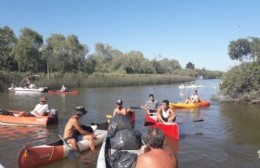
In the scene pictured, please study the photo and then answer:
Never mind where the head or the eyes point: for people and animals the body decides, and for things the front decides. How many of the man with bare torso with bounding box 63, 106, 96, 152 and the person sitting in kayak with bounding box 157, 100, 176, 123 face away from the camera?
0

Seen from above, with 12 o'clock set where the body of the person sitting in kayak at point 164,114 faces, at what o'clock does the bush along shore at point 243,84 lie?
The bush along shore is roughly at 7 o'clock from the person sitting in kayak.

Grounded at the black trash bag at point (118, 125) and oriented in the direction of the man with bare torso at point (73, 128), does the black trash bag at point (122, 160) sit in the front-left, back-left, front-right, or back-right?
back-left

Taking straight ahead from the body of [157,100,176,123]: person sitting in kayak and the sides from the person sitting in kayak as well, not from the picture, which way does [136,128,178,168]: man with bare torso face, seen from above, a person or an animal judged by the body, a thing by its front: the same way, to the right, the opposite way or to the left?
the opposite way

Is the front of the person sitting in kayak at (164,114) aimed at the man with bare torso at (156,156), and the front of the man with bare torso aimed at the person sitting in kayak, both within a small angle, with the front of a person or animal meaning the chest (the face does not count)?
yes

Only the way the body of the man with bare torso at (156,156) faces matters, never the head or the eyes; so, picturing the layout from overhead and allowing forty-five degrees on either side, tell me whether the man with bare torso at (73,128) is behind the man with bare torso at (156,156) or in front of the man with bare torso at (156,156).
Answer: in front

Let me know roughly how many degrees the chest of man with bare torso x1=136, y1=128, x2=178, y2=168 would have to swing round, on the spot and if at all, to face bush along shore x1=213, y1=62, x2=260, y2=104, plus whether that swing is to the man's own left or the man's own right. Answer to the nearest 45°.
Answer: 0° — they already face it

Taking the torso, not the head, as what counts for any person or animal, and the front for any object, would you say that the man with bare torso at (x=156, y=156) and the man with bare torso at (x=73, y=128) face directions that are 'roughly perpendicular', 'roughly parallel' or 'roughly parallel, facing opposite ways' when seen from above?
roughly perpendicular

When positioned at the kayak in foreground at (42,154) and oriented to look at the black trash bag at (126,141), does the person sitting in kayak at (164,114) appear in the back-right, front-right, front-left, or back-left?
front-left

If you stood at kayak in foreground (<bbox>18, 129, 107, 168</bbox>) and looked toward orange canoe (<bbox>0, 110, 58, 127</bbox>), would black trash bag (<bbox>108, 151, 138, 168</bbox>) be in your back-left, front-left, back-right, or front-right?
back-right

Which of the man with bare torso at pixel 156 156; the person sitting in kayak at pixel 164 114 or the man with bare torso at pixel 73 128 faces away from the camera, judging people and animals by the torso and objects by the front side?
the man with bare torso at pixel 156 156

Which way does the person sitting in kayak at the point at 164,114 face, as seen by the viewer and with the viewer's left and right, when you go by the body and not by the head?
facing the viewer

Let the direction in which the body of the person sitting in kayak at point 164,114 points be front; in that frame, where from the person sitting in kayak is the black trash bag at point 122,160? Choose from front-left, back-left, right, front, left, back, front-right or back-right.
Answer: front

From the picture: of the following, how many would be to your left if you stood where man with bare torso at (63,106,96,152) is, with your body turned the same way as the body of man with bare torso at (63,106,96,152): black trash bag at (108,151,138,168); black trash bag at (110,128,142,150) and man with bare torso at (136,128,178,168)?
0

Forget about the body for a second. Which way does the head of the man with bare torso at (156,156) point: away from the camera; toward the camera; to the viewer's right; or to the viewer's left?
away from the camera

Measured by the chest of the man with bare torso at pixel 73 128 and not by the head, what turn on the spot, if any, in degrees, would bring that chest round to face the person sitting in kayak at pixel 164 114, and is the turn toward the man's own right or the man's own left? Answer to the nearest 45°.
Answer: approximately 45° to the man's own left

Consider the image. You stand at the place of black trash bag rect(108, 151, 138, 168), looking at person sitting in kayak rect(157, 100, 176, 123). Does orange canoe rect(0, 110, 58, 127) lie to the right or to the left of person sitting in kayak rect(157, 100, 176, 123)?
left

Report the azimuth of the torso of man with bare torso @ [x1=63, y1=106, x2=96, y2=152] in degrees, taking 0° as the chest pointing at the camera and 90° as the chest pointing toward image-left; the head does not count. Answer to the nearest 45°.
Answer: approximately 270°

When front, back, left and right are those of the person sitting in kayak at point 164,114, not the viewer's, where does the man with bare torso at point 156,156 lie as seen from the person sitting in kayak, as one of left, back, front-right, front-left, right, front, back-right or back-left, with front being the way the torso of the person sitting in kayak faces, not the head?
front

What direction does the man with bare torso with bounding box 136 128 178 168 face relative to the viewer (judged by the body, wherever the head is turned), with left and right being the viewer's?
facing away from the viewer

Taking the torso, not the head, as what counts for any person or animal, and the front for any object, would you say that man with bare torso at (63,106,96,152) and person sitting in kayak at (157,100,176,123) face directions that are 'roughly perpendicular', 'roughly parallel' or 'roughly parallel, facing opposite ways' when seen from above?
roughly perpendicular
